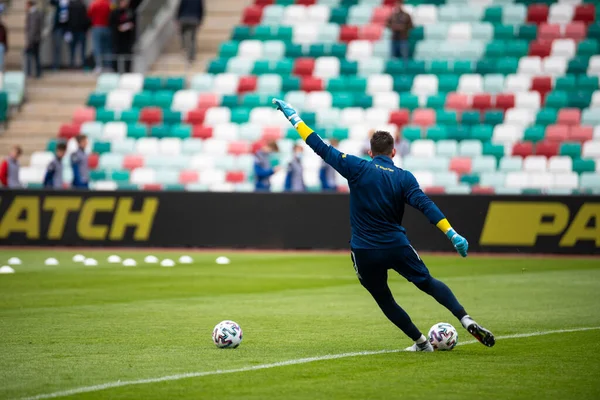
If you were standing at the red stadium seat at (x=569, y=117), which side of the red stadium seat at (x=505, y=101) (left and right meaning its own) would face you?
left

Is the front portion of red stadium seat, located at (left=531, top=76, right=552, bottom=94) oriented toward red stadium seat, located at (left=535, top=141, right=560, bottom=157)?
yes

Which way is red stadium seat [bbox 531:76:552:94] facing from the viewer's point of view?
toward the camera

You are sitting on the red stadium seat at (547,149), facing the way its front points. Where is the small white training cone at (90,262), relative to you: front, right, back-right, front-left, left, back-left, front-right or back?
front-right

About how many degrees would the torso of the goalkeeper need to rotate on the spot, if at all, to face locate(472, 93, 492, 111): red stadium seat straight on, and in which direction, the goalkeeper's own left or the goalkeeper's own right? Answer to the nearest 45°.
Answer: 0° — they already face it

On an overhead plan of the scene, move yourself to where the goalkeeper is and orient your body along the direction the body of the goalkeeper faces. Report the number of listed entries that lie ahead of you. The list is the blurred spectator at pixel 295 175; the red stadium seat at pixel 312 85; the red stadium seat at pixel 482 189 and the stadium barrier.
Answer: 4

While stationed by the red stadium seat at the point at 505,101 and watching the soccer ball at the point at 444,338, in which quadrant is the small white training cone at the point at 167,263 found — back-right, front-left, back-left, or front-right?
front-right

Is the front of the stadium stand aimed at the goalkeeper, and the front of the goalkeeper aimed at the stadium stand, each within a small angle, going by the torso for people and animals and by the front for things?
yes

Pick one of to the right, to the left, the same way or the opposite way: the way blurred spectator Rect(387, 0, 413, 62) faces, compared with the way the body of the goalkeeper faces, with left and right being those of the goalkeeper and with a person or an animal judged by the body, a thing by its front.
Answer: the opposite way

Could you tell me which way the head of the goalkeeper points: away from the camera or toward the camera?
away from the camera

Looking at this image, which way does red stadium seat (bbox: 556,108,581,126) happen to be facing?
toward the camera

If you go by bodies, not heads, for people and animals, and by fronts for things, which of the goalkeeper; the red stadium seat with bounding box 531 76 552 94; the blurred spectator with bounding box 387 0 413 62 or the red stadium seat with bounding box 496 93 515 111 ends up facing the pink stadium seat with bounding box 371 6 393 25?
the goalkeeper
